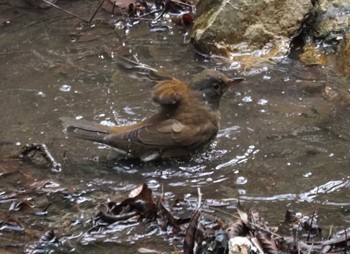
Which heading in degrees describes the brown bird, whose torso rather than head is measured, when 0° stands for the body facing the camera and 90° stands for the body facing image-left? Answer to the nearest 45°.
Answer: approximately 270°

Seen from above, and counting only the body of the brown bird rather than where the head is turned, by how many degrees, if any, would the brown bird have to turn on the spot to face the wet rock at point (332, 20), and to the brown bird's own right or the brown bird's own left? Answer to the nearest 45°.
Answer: approximately 45° to the brown bird's own left

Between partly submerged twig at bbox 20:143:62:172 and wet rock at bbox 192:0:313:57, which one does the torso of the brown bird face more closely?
the wet rock

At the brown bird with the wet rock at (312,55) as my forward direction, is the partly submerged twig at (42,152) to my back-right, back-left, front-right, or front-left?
back-left

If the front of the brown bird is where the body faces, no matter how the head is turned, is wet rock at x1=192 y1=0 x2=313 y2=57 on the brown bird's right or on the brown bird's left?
on the brown bird's left

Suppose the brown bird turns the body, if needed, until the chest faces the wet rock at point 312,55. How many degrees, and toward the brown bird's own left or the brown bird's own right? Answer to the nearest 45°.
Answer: approximately 45° to the brown bird's own left

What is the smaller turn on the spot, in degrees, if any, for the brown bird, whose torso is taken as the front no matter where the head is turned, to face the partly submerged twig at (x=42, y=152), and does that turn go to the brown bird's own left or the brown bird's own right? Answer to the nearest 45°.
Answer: approximately 180°

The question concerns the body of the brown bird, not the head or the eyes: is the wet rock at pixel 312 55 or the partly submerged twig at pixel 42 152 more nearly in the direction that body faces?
the wet rock
